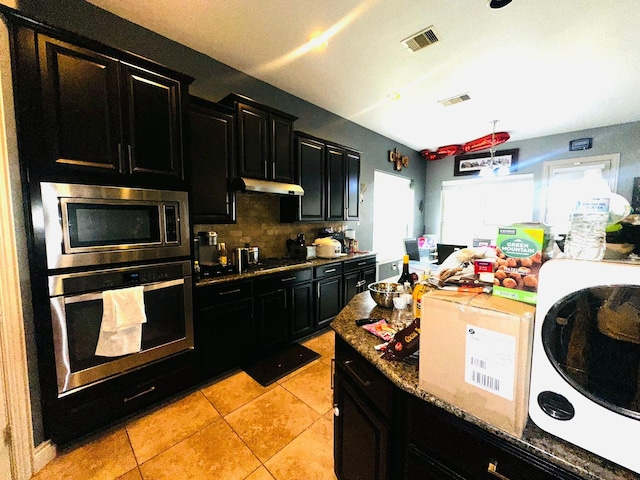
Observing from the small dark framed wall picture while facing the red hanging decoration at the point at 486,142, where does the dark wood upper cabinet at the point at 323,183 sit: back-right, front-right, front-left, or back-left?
front-left

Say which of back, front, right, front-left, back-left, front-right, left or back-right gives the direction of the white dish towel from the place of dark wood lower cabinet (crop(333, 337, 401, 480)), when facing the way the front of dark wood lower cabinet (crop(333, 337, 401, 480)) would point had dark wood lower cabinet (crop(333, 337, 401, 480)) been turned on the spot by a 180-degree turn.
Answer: back-left

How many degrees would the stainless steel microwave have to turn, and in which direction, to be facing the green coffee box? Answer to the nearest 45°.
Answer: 0° — it already faces it

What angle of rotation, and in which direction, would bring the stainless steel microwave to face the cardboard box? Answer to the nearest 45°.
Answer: approximately 45° to its right

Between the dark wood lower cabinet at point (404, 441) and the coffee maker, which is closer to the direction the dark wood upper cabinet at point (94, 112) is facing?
the dark wood lower cabinet

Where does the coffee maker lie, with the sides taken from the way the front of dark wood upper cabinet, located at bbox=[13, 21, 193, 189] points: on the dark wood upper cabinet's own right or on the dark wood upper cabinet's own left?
on the dark wood upper cabinet's own left

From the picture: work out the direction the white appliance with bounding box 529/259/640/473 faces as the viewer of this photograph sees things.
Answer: facing the viewer and to the left of the viewer

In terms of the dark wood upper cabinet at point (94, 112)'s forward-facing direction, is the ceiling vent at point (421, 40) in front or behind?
in front

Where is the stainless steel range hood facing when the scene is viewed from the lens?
facing the viewer and to the right of the viewer

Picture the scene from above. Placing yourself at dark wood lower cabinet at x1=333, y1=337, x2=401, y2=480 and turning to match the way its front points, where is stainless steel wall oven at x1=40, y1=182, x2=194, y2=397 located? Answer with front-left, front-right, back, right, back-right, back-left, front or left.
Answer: front-right

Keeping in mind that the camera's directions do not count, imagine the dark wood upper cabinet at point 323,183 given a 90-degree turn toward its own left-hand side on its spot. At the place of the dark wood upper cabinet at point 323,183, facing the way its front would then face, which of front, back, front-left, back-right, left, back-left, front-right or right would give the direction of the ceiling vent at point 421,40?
right

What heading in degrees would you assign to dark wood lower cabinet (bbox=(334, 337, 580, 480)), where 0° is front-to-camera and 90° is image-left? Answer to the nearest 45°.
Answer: approximately 45°

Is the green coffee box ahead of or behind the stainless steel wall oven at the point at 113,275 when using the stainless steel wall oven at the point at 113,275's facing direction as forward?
ahead

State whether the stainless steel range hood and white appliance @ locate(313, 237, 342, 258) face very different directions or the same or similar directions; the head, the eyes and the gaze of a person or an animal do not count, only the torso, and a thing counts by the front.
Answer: same or similar directions

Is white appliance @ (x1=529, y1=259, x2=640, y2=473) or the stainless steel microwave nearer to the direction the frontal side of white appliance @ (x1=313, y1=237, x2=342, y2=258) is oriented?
the white appliance

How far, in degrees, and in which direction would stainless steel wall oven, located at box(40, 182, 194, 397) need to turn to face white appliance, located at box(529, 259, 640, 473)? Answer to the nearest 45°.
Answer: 0° — it already faces it
